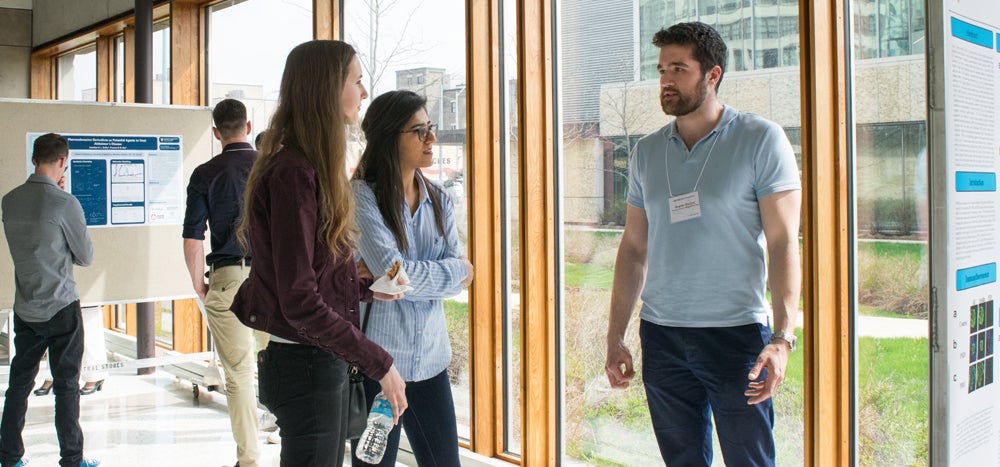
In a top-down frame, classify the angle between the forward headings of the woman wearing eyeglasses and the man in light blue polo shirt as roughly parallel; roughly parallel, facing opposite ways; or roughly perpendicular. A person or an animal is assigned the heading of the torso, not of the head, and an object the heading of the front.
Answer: roughly perpendicular

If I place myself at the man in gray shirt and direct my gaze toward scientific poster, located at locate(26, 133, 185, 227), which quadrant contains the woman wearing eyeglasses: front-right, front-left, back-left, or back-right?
back-right

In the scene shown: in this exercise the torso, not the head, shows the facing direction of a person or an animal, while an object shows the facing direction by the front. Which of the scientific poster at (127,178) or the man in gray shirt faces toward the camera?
the scientific poster

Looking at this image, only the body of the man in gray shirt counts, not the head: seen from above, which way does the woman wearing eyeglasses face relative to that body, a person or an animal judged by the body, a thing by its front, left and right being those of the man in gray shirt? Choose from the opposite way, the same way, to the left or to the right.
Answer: to the right

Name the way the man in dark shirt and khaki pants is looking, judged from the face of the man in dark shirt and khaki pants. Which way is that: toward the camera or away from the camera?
away from the camera

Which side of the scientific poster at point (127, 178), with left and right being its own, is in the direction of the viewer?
front

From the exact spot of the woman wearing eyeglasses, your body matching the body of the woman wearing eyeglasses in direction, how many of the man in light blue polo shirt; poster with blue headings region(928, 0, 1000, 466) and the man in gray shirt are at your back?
1

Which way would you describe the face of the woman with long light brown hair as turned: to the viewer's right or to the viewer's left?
to the viewer's right

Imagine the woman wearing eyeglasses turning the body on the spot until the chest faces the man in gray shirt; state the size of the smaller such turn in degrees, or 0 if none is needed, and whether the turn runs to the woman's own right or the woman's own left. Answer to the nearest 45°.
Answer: approximately 180°

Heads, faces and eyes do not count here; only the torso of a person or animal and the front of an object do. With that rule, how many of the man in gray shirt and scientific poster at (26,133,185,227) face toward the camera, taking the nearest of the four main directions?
1

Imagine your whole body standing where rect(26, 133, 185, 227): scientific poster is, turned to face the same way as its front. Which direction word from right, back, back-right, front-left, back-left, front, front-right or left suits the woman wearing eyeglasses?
front

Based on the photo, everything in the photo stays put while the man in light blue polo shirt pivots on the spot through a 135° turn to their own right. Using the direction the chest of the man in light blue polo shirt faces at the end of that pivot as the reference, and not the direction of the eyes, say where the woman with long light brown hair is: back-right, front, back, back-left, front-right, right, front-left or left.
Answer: back-left
